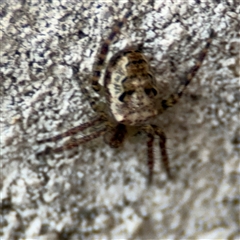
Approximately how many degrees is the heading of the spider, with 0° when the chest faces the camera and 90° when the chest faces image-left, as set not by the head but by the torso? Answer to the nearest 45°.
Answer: approximately 0°
